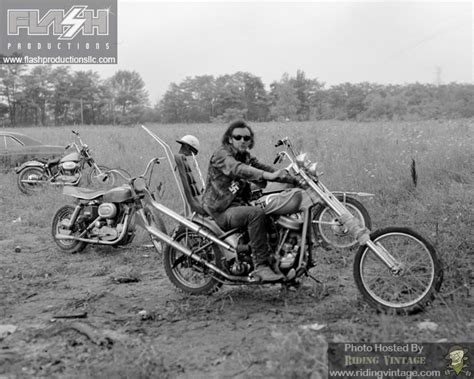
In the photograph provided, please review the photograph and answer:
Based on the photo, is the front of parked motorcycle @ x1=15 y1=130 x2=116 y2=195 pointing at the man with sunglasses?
no

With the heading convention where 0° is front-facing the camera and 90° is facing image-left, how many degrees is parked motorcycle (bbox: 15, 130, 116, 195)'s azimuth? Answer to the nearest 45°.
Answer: approximately 270°

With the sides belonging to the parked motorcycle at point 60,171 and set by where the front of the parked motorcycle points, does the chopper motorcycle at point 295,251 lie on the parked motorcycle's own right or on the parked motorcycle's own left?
on the parked motorcycle's own right
